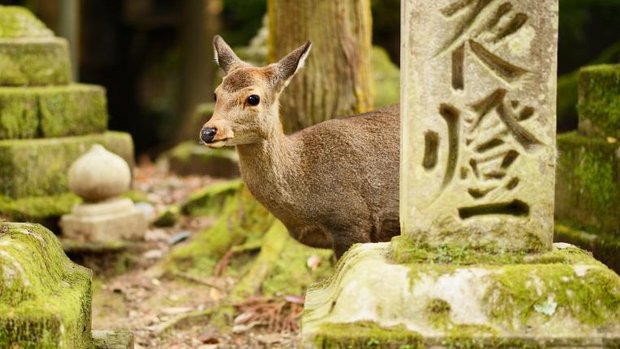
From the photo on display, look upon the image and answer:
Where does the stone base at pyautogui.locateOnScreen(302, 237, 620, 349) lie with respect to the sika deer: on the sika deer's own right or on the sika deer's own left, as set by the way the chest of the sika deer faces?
on the sika deer's own left

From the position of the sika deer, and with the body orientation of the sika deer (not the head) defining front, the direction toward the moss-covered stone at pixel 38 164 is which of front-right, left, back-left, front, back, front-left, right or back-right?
front-right

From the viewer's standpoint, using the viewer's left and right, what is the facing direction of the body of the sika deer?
facing to the left of the viewer

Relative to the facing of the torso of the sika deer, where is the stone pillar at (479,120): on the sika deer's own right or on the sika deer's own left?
on the sika deer's own left

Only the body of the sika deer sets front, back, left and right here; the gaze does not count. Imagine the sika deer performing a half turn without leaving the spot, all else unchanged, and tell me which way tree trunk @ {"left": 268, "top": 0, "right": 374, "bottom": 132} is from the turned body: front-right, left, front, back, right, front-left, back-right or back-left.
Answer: left

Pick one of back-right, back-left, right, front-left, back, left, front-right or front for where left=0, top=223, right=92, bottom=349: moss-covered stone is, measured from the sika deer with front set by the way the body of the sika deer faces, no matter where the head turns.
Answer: front-left

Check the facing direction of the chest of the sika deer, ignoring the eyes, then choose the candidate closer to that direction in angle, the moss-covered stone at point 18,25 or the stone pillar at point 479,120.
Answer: the moss-covered stone

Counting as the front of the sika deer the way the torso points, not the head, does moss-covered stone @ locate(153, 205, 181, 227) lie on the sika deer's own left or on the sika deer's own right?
on the sika deer's own right
